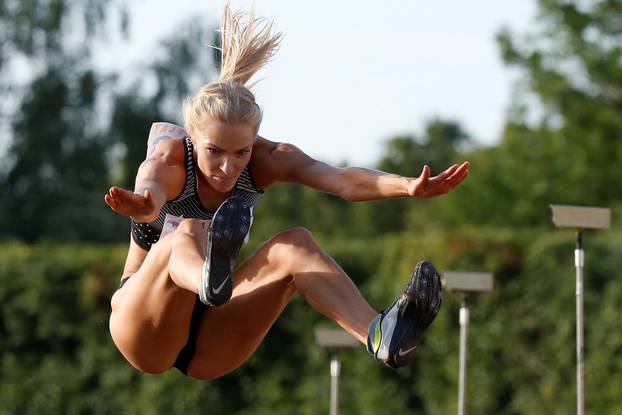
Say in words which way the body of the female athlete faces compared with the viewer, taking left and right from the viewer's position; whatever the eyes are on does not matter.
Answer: facing the viewer and to the right of the viewer
